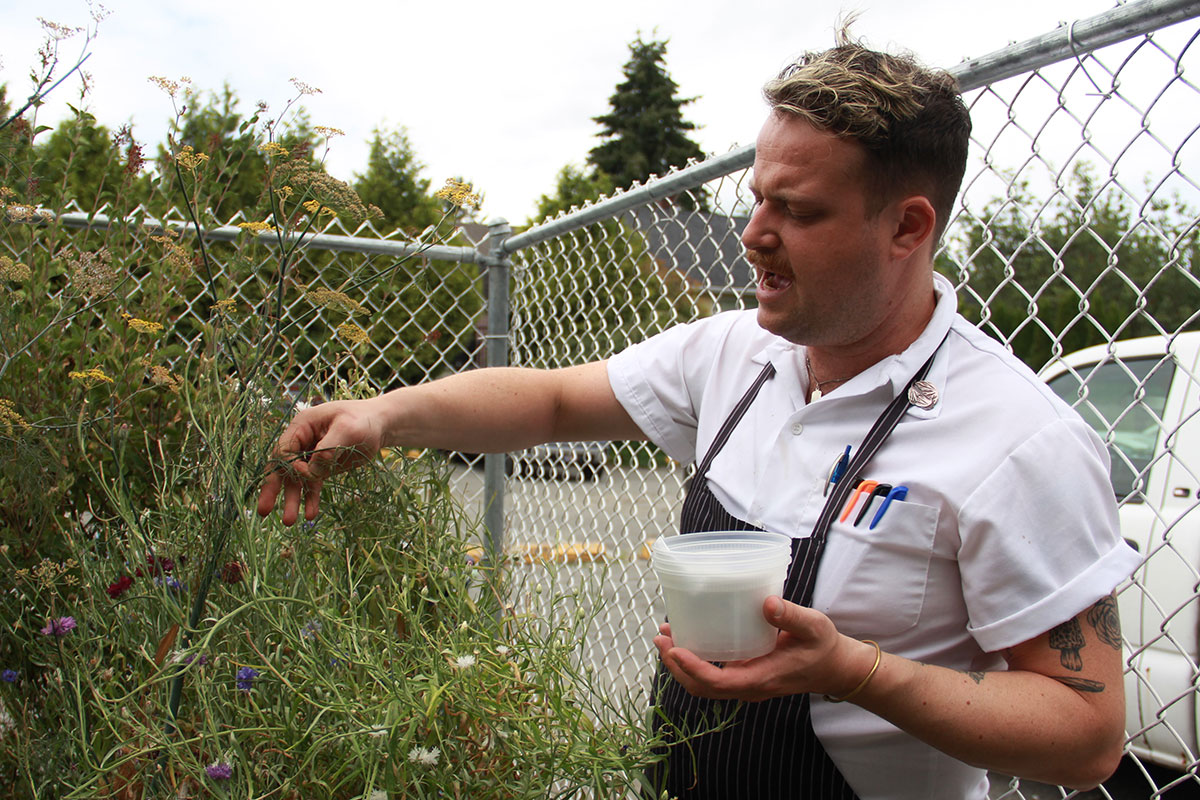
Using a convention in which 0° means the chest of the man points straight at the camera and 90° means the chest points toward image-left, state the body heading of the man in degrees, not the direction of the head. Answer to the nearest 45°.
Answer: approximately 45°

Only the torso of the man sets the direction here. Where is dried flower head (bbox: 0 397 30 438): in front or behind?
in front

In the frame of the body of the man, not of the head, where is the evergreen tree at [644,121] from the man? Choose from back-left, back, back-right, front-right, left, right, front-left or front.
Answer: back-right

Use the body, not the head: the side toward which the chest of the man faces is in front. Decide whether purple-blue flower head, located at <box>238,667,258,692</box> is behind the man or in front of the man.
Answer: in front

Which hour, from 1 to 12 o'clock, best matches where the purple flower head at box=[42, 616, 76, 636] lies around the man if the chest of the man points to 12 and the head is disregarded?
The purple flower head is roughly at 1 o'clock from the man.

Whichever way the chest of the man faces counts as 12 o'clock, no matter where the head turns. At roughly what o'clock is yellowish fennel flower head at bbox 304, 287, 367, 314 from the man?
The yellowish fennel flower head is roughly at 1 o'clock from the man.

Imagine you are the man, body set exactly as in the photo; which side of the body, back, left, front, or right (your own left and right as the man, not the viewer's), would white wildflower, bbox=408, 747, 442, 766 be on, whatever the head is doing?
front
